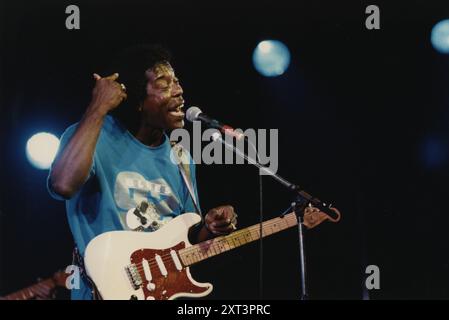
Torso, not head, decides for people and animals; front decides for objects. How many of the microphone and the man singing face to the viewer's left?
1

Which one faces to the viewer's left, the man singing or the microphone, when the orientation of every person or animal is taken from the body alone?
the microphone

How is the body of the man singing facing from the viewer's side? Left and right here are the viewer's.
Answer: facing the viewer and to the right of the viewer

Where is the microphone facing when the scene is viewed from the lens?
facing to the left of the viewer
